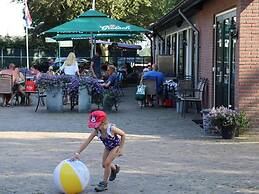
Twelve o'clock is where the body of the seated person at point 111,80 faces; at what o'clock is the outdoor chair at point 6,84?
The outdoor chair is roughly at 1 o'clock from the seated person.

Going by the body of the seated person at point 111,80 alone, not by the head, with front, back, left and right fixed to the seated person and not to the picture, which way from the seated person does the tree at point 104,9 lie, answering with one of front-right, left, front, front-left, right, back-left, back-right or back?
right

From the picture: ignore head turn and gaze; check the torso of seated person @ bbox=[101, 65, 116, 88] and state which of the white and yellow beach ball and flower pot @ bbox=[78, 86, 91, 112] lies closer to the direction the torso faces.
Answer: the flower pot

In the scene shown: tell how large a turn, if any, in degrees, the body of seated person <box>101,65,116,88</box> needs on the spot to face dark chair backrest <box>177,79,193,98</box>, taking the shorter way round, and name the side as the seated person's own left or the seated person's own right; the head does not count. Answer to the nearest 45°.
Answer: approximately 180°

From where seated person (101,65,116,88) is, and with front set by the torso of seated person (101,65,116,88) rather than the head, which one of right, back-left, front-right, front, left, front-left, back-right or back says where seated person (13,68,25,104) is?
front-right

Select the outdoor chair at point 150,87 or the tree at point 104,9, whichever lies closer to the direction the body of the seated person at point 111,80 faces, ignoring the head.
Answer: the tree

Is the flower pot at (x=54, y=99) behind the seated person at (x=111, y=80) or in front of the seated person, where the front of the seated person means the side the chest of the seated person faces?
in front

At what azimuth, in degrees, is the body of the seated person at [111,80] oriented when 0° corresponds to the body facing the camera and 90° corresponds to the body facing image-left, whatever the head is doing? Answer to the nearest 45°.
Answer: approximately 90°

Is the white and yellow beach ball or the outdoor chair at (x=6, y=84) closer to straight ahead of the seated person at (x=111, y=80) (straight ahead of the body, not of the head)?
the outdoor chair

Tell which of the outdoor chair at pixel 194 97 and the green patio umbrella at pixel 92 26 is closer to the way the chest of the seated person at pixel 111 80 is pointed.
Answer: the green patio umbrella

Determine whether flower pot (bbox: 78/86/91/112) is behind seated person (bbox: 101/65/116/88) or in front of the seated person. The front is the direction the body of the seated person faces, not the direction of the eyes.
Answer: in front

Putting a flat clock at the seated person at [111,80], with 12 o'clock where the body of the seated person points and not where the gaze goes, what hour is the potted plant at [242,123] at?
The potted plant is roughly at 8 o'clock from the seated person.
